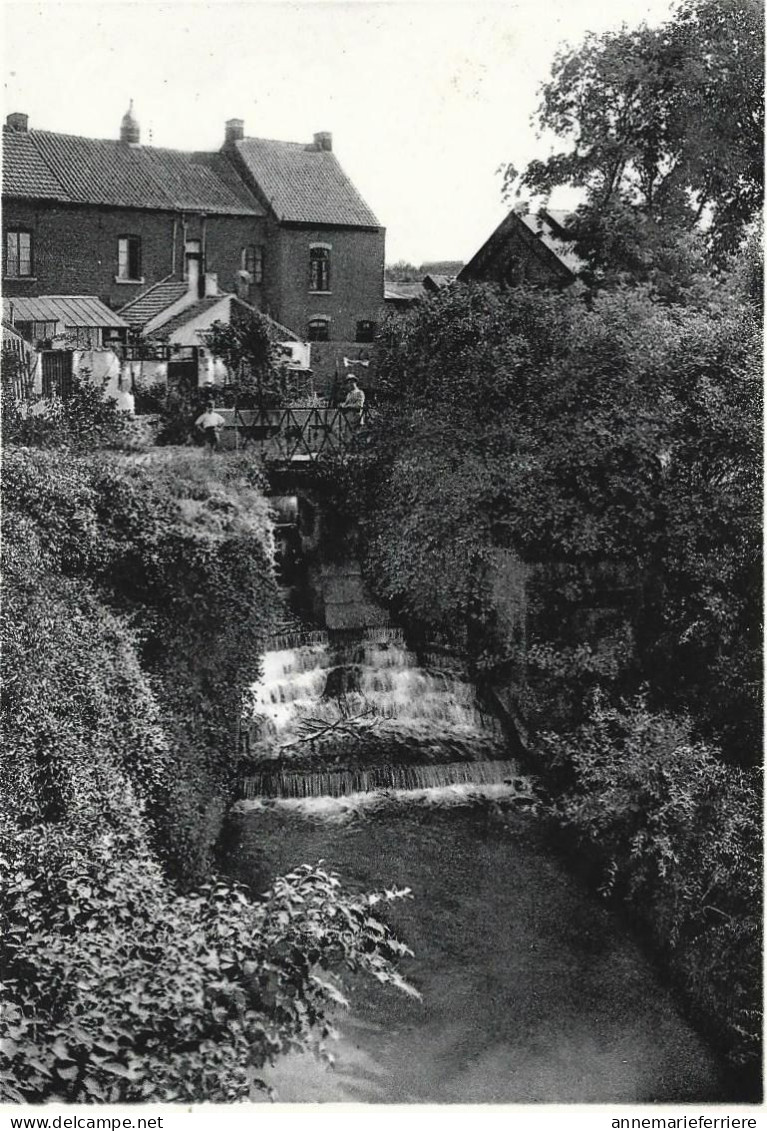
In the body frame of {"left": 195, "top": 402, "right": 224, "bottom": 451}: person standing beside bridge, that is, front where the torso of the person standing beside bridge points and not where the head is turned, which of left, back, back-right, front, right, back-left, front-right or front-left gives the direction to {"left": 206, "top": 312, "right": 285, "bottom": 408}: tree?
back

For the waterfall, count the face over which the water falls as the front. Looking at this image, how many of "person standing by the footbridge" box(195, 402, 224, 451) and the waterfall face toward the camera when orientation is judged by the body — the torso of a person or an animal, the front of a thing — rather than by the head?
2

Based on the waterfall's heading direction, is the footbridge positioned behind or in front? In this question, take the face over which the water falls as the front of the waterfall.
behind

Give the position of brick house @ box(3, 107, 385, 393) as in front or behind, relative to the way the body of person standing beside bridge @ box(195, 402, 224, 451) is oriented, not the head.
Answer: behind

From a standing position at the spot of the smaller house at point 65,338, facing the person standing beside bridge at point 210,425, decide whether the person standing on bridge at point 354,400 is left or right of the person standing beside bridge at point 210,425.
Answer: left

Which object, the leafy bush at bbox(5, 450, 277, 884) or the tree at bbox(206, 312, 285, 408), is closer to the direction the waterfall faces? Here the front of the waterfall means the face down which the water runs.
the leafy bush

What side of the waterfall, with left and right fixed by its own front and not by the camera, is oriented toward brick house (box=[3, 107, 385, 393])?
back

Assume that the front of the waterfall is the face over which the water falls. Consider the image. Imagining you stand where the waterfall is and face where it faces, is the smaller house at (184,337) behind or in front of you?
behind

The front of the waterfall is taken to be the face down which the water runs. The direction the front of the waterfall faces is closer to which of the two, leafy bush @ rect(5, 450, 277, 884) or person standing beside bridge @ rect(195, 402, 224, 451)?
the leafy bush

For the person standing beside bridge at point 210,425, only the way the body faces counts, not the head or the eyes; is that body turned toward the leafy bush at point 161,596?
yes

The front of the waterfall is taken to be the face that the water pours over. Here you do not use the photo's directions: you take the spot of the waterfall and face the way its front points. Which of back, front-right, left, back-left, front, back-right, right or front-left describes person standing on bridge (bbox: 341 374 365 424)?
back

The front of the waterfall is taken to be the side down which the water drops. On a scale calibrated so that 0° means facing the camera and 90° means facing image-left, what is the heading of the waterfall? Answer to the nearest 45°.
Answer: approximately 0°

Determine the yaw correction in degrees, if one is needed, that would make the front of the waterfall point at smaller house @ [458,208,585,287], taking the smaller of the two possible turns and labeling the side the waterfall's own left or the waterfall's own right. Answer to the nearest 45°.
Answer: approximately 180°

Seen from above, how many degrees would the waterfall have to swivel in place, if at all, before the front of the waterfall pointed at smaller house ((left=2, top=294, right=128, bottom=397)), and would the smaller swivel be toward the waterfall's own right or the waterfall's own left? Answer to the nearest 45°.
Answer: approximately 135° to the waterfall's own right
